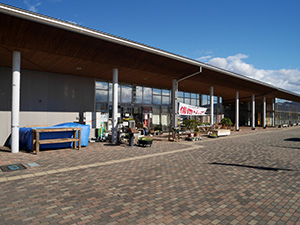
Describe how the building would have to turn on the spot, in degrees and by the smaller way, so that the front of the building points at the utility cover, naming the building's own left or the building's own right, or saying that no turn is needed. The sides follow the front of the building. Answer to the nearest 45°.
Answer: approximately 45° to the building's own right

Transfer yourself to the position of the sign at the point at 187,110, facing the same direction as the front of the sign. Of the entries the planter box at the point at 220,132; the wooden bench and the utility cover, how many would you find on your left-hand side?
1

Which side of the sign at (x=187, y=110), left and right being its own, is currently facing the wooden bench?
right

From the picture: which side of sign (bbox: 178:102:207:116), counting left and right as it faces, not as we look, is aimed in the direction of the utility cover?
right

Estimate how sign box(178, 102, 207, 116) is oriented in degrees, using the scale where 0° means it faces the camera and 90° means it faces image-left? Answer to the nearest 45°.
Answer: approximately 315°

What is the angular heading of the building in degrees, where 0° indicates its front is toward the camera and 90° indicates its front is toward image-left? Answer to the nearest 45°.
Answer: approximately 315°

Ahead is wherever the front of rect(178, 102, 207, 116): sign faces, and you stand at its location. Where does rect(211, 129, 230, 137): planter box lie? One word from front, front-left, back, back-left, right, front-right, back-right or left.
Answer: left

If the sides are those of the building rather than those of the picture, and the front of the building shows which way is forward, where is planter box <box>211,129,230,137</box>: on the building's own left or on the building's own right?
on the building's own left
